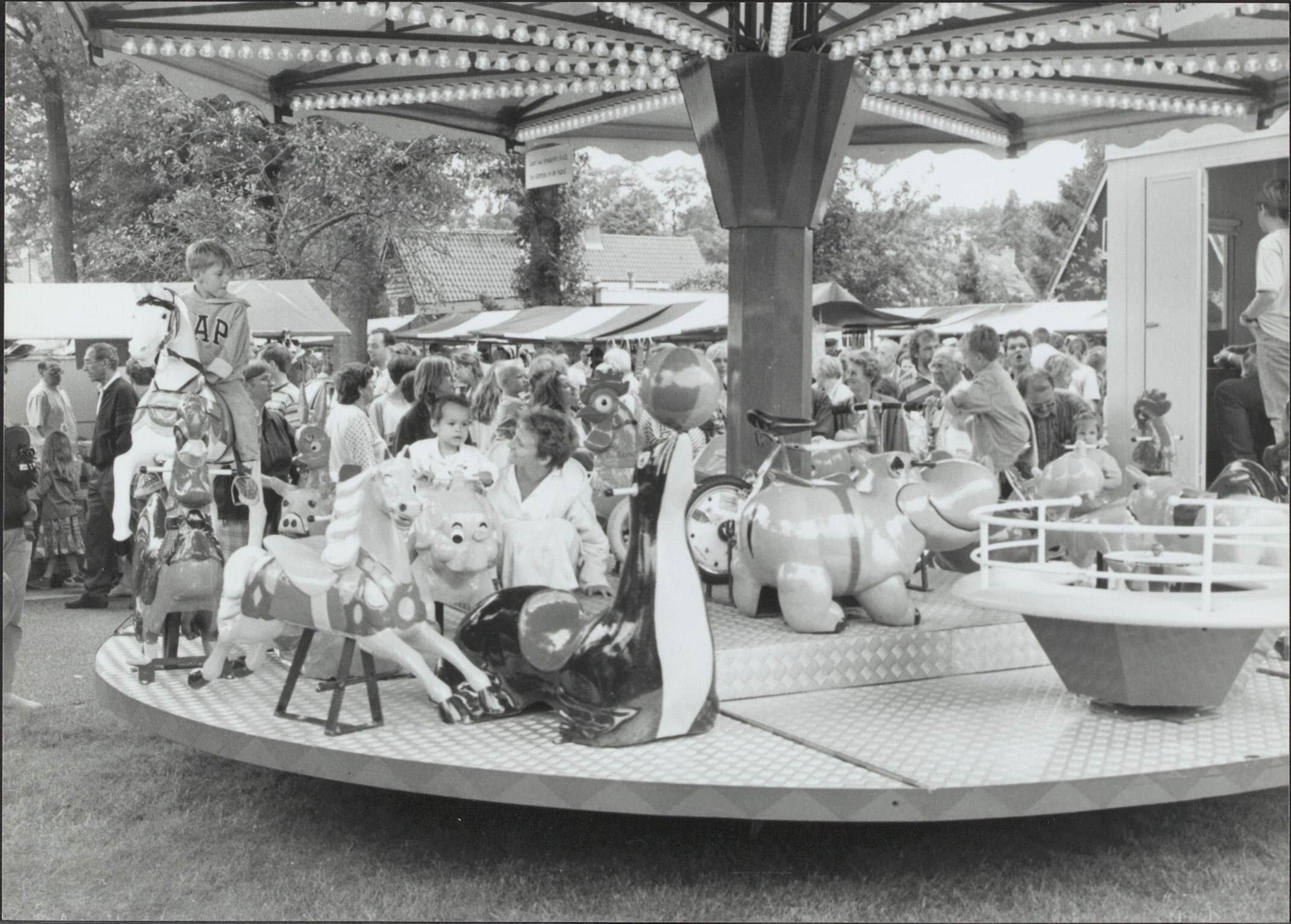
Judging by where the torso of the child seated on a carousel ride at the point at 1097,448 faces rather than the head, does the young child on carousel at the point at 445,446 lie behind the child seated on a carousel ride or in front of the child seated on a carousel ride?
in front

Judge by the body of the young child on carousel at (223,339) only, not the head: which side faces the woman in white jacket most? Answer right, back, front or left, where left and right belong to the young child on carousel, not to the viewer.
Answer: left

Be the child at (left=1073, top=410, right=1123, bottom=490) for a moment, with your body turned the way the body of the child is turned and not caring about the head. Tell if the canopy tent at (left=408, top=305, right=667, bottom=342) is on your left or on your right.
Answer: on your right

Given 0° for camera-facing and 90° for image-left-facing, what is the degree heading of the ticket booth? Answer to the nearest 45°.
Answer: approximately 45°

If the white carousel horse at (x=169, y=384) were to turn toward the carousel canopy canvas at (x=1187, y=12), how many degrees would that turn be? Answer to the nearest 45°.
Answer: approximately 135° to its left

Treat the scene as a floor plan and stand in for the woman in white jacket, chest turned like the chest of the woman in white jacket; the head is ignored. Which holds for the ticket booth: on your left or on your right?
on your left

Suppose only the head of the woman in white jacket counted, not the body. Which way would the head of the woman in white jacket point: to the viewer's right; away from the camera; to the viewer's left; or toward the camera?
to the viewer's left

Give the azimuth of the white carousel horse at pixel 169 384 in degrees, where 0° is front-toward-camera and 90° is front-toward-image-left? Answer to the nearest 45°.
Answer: approximately 45°

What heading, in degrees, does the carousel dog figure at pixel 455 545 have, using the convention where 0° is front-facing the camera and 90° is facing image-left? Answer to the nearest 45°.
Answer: approximately 315°
